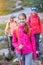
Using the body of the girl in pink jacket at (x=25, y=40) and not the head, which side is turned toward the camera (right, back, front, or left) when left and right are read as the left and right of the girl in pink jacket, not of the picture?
front
